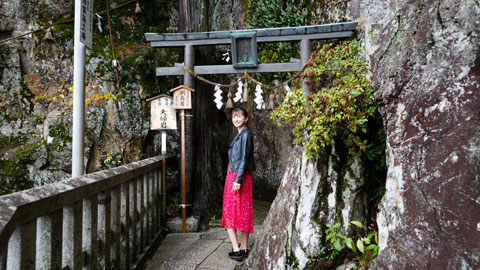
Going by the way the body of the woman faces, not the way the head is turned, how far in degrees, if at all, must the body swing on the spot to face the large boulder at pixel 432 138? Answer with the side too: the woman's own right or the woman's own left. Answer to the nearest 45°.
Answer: approximately 135° to the woman's own left

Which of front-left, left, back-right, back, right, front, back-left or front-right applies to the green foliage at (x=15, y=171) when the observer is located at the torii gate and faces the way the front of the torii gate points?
right

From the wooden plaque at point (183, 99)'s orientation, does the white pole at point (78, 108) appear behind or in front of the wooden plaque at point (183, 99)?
in front

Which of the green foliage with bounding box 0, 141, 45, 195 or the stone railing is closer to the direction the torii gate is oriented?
the stone railing

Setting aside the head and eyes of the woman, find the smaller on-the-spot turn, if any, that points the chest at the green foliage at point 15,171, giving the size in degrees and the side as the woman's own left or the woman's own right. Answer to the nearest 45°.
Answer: approximately 45° to the woman's own right

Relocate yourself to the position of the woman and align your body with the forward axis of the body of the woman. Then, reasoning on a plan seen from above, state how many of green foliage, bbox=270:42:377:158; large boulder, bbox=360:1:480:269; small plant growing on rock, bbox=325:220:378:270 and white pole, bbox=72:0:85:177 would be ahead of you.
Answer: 1

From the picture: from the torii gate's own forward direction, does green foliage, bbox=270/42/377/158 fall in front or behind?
in front

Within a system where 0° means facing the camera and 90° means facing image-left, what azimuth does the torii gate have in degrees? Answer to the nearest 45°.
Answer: approximately 0°

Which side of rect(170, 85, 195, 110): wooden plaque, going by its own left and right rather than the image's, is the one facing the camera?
front
